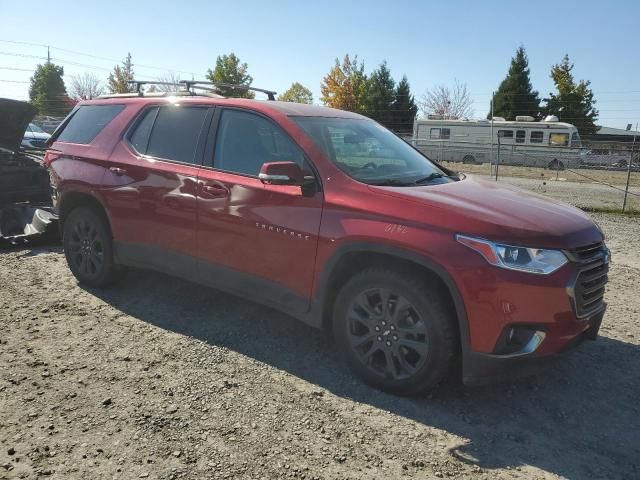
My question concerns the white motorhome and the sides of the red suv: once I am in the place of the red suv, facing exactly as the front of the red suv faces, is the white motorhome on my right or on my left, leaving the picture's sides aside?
on my left

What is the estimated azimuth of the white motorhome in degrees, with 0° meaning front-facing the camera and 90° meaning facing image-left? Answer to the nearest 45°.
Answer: approximately 270°

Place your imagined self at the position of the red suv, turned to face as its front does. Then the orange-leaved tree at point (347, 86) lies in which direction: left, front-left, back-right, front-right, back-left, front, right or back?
back-left

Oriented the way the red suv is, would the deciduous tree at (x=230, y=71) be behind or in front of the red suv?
behind

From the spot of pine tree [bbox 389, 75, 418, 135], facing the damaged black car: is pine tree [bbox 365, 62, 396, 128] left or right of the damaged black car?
right

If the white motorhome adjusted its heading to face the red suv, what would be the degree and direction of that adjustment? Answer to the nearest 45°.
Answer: approximately 90° to its right

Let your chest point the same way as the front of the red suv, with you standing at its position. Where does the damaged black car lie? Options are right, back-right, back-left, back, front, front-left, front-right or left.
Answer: back

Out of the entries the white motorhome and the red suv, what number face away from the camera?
0

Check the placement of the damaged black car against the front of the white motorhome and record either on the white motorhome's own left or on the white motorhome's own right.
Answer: on the white motorhome's own right

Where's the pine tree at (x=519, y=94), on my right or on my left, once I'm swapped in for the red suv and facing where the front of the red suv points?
on my left

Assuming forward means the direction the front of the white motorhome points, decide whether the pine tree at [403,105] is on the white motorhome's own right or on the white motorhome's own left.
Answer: on the white motorhome's own left

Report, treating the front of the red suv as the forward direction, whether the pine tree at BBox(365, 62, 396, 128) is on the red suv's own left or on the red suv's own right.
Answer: on the red suv's own left

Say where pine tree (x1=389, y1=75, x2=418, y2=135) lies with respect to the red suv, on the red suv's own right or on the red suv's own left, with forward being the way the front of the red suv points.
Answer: on the red suv's own left

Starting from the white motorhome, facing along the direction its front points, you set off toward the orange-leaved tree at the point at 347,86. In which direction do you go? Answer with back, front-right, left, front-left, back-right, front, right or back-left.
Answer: back-left
